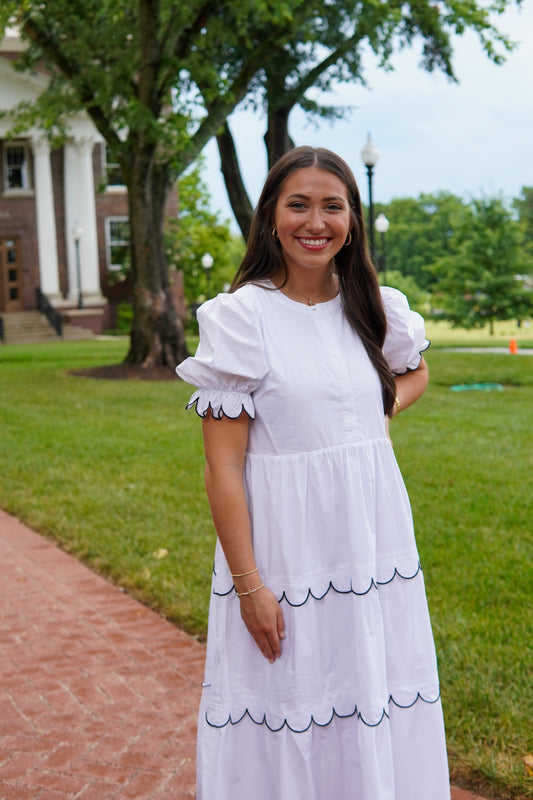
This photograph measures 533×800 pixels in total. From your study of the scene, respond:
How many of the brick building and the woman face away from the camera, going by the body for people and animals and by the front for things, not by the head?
0

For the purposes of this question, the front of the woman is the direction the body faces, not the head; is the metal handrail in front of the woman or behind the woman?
behind

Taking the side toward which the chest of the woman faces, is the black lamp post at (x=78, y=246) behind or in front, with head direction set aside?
behind

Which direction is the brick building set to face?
toward the camera

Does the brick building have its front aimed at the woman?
yes

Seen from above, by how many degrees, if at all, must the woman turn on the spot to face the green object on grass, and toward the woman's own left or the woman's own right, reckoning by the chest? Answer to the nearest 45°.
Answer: approximately 135° to the woman's own left

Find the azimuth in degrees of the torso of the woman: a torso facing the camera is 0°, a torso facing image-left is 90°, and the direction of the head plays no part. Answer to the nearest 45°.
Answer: approximately 315°

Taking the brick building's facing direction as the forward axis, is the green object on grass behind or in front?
in front

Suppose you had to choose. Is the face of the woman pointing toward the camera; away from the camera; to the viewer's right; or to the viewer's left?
toward the camera

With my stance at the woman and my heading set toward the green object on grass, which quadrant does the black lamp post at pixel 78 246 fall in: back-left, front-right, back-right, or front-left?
front-left
